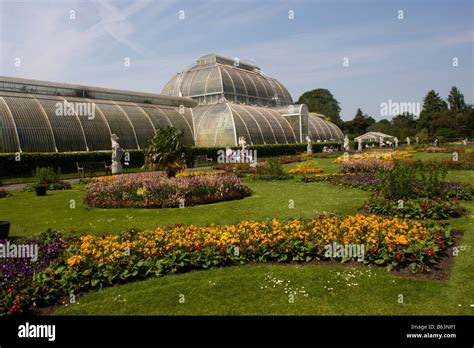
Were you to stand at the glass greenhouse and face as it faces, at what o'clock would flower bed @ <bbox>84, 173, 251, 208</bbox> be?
The flower bed is roughly at 1 o'clock from the glass greenhouse.

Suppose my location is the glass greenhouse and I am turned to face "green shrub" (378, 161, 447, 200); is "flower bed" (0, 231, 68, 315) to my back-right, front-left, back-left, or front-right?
front-right

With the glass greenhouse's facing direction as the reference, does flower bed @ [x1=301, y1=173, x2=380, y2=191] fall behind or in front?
in front

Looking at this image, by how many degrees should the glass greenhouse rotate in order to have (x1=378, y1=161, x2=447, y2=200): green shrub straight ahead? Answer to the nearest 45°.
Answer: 0° — it already faces it

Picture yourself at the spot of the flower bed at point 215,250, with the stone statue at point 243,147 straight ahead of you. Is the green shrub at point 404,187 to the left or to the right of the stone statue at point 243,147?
right

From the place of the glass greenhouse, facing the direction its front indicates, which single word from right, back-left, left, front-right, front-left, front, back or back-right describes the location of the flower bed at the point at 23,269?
front-right

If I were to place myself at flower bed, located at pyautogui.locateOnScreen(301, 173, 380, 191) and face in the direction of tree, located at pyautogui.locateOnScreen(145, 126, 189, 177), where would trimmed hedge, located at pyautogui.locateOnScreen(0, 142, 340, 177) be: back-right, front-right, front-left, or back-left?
front-right

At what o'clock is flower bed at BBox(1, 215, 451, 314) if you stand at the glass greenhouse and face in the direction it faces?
The flower bed is roughly at 1 o'clock from the glass greenhouse.

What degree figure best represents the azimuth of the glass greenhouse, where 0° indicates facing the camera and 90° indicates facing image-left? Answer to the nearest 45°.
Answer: approximately 315°

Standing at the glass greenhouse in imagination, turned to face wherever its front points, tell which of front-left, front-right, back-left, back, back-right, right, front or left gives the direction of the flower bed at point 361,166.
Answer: front

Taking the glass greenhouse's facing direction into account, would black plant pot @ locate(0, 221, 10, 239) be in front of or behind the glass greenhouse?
in front
